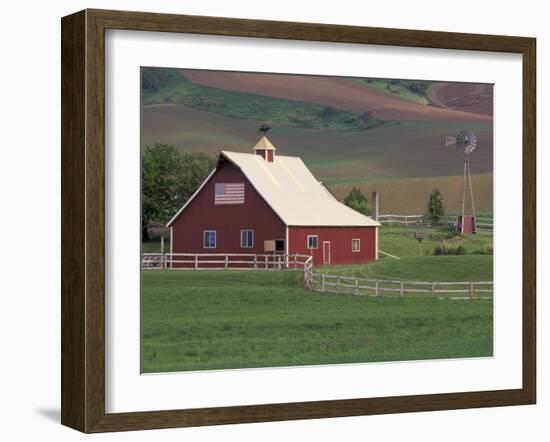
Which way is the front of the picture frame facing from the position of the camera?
facing the viewer and to the right of the viewer
